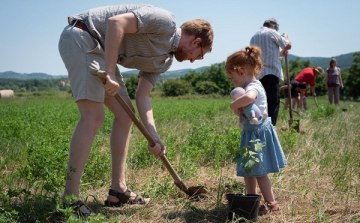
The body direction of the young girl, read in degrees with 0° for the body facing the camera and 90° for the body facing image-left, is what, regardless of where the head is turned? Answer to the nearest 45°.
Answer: approximately 90°

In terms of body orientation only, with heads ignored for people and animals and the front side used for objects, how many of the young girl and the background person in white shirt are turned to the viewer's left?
1

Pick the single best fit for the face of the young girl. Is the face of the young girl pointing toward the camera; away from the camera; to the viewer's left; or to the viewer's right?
to the viewer's left

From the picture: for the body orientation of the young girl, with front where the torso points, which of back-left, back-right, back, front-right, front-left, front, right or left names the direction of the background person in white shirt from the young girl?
right

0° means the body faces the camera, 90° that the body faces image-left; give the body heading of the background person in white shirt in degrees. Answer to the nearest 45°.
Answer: approximately 225°

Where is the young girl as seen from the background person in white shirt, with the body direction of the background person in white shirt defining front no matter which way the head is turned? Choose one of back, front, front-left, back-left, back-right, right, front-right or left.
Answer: back-right

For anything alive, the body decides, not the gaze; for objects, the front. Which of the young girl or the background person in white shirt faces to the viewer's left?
the young girl
